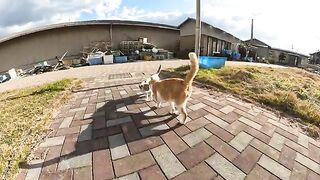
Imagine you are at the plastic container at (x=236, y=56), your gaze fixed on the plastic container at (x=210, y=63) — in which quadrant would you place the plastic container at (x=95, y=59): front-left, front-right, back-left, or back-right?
front-right

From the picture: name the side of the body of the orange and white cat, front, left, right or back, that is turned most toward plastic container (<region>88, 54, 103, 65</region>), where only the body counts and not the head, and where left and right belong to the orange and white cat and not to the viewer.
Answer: front

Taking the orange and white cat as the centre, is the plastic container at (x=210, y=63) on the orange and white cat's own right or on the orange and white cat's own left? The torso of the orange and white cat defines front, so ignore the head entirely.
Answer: on the orange and white cat's own right

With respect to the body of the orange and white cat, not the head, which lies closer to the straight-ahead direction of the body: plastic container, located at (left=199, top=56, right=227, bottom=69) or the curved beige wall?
the curved beige wall

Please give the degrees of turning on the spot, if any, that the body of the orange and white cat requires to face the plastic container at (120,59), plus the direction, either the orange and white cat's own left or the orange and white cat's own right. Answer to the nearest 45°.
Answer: approximately 45° to the orange and white cat's own right

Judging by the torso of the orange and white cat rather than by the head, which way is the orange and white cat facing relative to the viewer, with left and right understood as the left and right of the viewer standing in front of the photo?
facing away from the viewer and to the left of the viewer

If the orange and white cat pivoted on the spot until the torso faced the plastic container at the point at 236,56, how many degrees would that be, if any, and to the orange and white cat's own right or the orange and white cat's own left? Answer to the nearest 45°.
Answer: approximately 45° to the orange and white cat's own right
